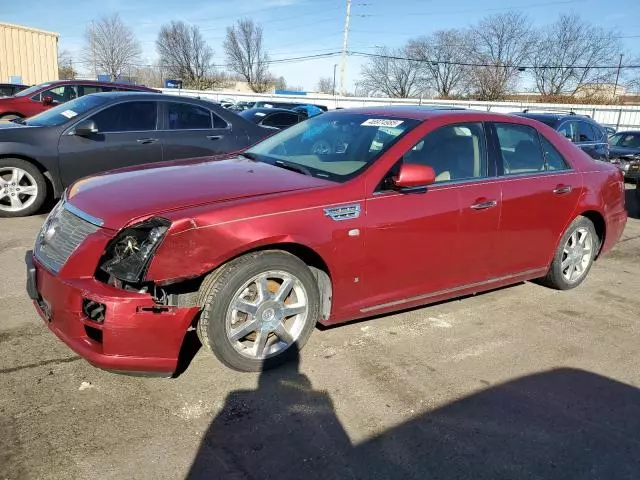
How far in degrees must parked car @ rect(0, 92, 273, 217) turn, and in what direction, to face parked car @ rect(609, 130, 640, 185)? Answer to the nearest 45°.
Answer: approximately 180°

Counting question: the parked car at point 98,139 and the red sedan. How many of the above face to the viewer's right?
0

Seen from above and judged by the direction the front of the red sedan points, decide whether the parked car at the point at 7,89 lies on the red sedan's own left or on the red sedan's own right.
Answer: on the red sedan's own right

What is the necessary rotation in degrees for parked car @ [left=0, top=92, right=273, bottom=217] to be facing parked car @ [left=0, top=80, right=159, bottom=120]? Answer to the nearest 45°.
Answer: approximately 90° to its right

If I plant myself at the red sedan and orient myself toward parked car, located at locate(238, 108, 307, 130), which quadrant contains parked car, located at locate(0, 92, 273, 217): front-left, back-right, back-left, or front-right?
front-left

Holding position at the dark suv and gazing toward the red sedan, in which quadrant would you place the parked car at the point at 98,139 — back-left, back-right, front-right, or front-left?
front-right

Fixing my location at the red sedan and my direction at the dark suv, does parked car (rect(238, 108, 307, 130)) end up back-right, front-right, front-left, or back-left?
front-left

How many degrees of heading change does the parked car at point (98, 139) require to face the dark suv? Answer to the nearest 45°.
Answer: approximately 180°

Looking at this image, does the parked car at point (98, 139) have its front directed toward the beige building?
no

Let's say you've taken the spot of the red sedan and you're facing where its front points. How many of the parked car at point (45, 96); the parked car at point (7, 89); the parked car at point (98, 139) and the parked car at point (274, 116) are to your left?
0

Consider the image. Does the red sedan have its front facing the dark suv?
no

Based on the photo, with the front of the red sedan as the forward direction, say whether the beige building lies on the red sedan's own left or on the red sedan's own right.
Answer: on the red sedan's own right

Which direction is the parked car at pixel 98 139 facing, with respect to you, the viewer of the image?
facing to the left of the viewer

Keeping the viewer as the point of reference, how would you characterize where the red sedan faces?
facing the viewer and to the left of the viewer

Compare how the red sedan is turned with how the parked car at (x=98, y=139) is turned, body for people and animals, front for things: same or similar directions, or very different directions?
same or similar directions

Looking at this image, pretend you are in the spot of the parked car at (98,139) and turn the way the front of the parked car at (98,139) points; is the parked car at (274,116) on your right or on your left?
on your right
